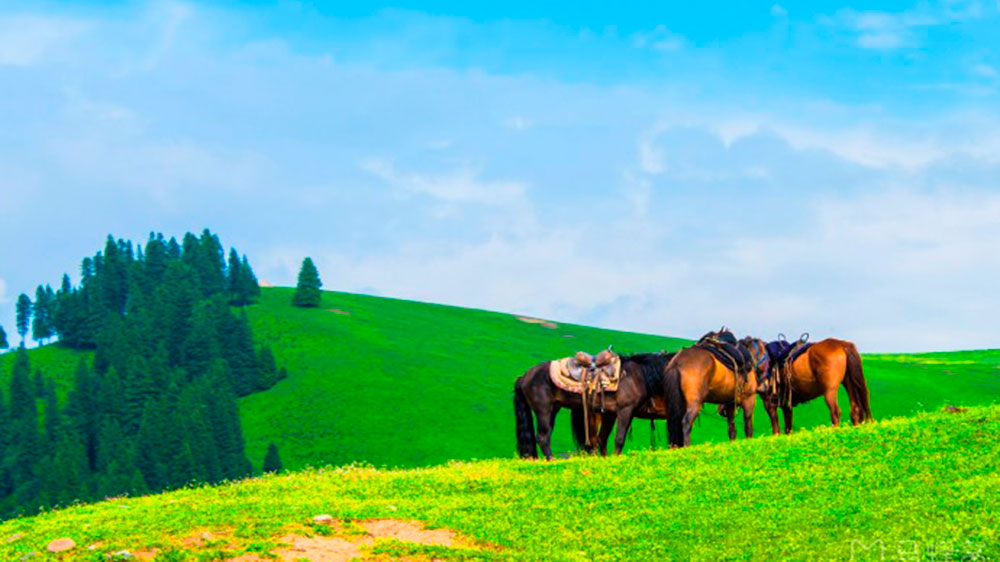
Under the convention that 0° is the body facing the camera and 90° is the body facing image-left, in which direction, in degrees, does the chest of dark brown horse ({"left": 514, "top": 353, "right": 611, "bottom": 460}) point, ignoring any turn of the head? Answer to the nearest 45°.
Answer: approximately 270°

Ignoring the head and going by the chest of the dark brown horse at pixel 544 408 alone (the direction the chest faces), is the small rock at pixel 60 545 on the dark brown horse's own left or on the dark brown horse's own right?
on the dark brown horse's own right

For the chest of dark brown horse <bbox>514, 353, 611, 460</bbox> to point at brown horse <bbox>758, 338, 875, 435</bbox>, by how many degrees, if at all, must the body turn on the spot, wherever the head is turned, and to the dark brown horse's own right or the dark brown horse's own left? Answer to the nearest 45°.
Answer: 0° — it already faces it

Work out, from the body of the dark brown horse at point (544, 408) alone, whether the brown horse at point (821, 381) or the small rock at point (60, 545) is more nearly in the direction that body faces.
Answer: the brown horse
